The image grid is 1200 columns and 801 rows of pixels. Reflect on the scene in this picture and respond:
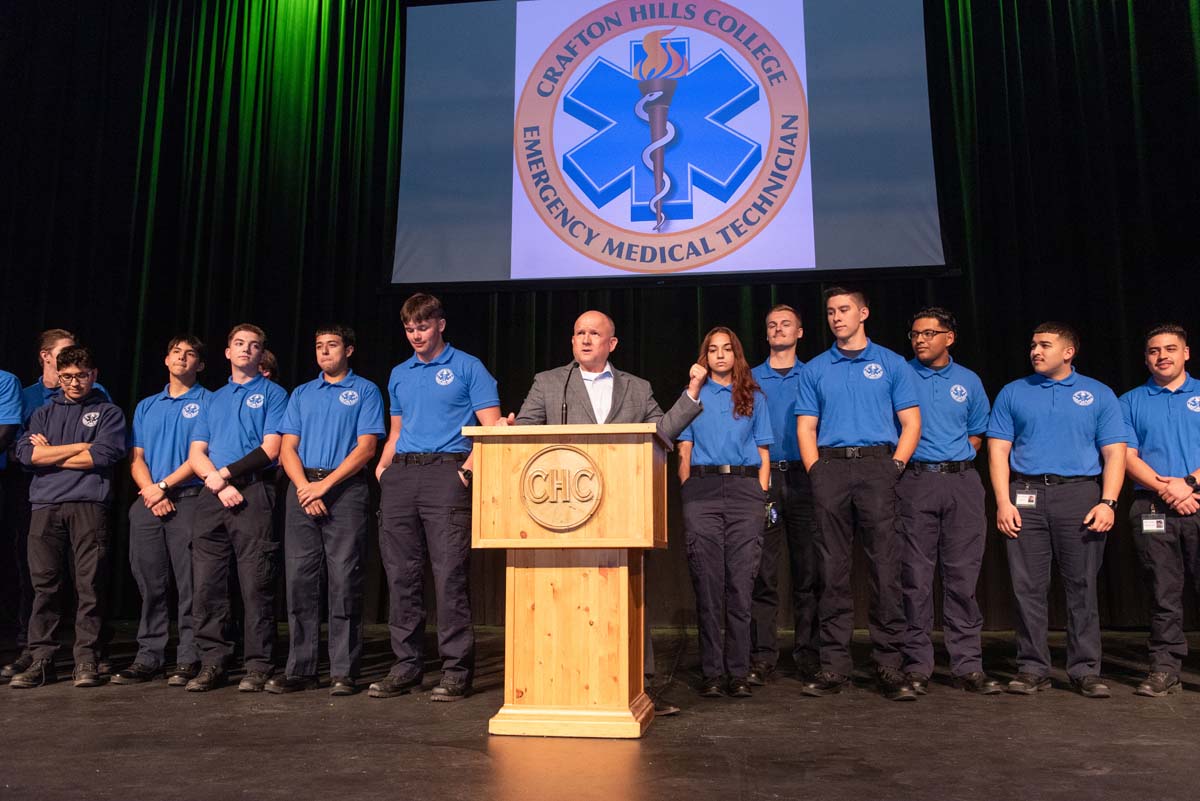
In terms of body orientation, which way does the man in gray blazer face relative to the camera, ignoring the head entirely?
toward the camera

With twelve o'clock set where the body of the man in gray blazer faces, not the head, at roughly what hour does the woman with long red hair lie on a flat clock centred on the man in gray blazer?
The woman with long red hair is roughly at 8 o'clock from the man in gray blazer.

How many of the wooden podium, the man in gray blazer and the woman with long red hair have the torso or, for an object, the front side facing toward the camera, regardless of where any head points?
3

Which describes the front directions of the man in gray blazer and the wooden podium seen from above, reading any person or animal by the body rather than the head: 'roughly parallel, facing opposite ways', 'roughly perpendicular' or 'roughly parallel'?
roughly parallel

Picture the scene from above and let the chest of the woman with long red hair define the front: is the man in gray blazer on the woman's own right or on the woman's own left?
on the woman's own right

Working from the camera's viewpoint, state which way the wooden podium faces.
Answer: facing the viewer

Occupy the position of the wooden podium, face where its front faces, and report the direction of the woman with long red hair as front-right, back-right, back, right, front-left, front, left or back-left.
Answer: back-left

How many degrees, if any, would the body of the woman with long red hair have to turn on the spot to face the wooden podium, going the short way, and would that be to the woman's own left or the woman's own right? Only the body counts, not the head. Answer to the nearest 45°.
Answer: approximately 45° to the woman's own right

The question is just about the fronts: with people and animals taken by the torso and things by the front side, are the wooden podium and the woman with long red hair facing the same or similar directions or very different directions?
same or similar directions

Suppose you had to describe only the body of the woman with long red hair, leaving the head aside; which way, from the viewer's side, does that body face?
toward the camera
